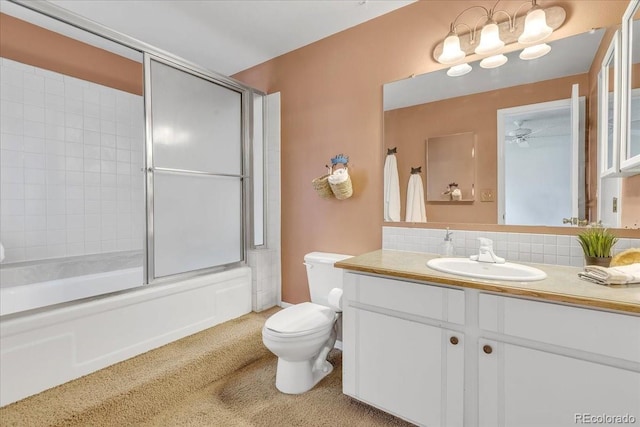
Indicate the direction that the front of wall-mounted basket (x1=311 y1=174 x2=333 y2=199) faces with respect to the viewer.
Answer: facing the viewer and to the left of the viewer

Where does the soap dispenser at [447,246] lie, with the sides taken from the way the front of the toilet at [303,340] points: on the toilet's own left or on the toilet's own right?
on the toilet's own left

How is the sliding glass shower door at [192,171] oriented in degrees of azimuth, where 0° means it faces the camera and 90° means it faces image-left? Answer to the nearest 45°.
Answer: approximately 315°

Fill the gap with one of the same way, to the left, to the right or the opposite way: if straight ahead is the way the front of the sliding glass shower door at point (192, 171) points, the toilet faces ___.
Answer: to the right

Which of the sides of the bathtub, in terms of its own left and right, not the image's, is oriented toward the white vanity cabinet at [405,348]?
front

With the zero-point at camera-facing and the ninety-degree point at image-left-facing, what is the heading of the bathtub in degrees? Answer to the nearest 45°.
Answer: approximately 315°

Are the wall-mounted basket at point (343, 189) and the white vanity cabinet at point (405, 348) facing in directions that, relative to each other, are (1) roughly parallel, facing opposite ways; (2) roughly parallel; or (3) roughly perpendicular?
roughly parallel

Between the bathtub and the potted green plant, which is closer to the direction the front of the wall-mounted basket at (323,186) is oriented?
the bathtub

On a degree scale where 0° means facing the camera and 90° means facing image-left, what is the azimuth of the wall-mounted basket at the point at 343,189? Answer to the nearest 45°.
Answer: approximately 45°

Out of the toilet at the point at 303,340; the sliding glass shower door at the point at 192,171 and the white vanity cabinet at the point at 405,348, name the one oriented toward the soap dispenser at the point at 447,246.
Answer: the sliding glass shower door

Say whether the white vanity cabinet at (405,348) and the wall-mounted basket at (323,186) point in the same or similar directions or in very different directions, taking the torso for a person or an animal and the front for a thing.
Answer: same or similar directions

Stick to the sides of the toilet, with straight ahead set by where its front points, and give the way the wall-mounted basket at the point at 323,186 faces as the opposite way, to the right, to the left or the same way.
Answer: the same way
